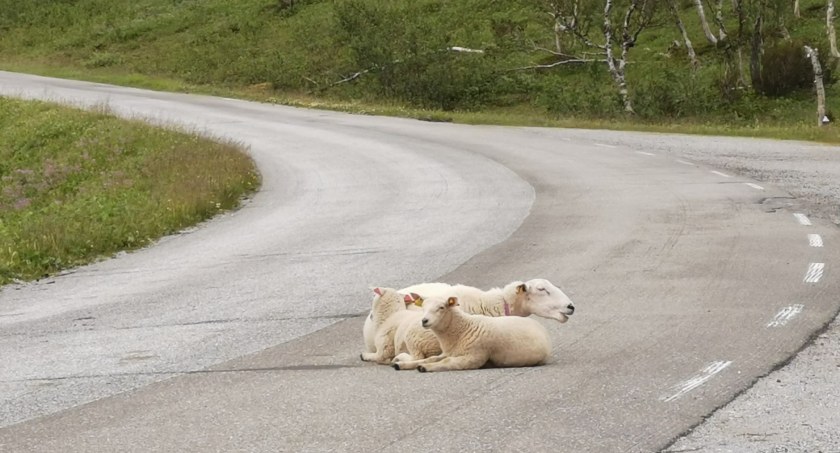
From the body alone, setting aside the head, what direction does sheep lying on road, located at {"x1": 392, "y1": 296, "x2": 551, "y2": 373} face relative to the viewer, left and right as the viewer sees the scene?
facing to the left of the viewer

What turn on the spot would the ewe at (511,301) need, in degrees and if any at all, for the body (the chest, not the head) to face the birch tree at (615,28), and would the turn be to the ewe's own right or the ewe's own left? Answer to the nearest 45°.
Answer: approximately 90° to the ewe's own left

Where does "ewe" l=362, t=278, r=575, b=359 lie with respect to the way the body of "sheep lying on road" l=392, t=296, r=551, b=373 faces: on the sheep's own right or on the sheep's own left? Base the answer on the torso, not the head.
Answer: on the sheep's own right

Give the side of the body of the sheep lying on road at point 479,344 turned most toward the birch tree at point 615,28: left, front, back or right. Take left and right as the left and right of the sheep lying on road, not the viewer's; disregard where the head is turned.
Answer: right

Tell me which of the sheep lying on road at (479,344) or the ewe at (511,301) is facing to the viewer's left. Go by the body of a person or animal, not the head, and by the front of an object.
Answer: the sheep lying on road

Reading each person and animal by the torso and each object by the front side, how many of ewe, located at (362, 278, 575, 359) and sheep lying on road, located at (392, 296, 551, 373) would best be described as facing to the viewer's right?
1

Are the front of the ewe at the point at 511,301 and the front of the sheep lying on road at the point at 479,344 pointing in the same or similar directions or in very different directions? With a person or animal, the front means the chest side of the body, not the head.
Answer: very different directions

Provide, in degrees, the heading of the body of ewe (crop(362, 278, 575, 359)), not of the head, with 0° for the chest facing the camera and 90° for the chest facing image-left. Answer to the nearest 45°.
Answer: approximately 270°

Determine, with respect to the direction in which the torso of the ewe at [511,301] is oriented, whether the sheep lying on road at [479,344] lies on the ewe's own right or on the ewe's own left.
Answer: on the ewe's own right

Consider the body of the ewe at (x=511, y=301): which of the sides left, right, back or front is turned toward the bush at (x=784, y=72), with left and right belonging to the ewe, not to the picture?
left
